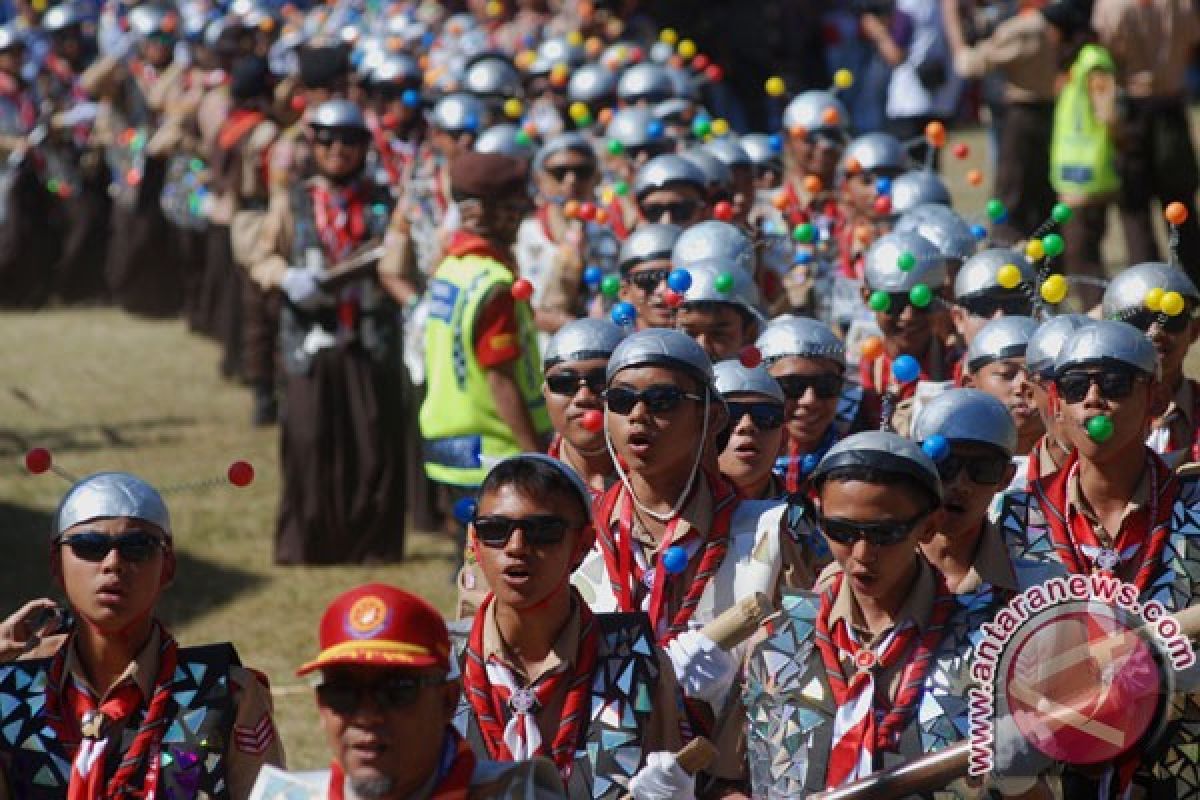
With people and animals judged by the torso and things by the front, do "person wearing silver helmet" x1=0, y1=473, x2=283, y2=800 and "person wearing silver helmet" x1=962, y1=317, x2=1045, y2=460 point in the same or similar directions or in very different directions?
same or similar directions

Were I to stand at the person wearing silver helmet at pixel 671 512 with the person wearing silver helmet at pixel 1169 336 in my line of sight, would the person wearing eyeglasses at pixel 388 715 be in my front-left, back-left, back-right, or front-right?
back-right

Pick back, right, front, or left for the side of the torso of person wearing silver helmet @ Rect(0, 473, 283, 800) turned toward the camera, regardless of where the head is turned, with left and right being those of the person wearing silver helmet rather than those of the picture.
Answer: front

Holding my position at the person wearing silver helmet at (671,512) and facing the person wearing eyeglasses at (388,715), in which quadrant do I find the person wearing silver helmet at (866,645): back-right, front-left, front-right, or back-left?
front-left

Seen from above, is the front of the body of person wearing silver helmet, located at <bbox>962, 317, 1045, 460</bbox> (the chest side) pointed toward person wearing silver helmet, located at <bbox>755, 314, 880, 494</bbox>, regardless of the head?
no

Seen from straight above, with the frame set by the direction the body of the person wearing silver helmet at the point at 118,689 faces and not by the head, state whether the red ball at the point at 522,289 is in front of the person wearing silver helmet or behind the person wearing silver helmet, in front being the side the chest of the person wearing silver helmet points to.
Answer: behind

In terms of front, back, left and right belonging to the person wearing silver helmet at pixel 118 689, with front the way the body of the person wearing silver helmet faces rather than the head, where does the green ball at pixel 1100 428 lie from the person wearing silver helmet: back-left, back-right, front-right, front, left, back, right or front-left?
left

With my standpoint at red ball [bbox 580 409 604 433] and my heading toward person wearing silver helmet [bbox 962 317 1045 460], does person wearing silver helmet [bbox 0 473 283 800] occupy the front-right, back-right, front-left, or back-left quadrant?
back-right

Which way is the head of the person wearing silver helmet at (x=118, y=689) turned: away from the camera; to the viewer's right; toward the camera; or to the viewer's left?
toward the camera

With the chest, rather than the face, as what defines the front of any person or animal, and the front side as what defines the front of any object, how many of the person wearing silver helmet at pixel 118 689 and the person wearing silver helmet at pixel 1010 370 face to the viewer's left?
0

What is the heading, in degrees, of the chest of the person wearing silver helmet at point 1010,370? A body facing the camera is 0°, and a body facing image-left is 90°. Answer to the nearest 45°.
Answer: approximately 315°

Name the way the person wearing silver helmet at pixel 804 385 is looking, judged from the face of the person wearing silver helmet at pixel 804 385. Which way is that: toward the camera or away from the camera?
toward the camera

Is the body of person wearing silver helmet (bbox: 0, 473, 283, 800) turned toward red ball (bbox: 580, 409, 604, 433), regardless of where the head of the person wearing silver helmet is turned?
no

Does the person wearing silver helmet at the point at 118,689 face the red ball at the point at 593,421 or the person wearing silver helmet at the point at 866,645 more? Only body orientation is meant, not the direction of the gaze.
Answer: the person wearing silver helmet

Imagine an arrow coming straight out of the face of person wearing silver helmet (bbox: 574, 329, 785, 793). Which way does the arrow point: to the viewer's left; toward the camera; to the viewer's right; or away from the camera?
toward the camera
